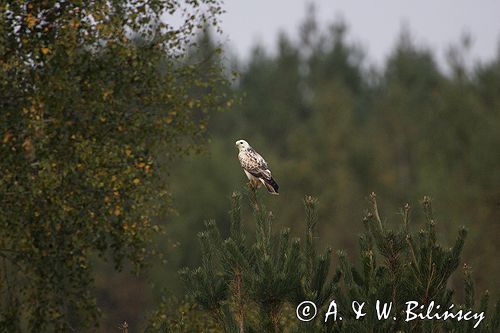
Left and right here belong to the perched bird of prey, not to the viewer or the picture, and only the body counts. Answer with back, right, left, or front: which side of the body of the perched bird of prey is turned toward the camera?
left

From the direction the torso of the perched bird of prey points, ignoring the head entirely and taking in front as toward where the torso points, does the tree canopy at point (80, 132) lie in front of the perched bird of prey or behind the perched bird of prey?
in front
